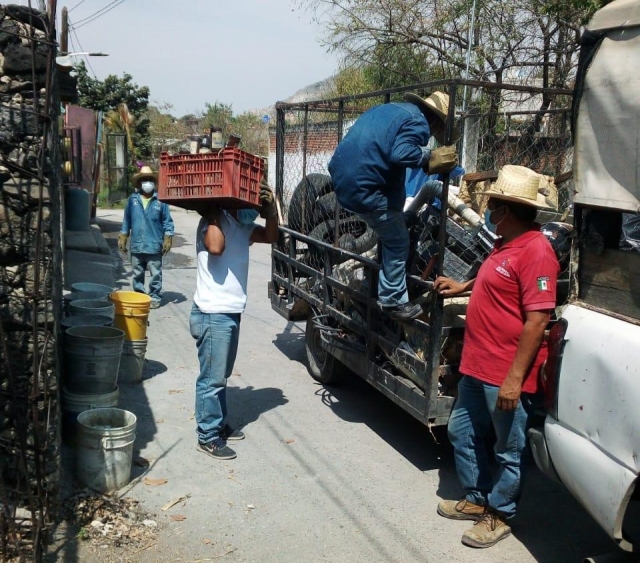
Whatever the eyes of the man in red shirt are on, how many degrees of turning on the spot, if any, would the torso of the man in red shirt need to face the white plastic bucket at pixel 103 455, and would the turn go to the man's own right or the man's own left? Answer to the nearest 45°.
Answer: approximately 45° to the man's own right

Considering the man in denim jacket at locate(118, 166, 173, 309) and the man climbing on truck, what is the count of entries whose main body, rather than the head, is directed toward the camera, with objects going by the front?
1

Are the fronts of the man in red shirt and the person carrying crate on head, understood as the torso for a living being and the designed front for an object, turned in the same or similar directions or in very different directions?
very different directions

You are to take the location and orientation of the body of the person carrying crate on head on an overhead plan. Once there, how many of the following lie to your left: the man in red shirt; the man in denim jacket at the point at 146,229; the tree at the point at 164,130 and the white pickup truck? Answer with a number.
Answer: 2

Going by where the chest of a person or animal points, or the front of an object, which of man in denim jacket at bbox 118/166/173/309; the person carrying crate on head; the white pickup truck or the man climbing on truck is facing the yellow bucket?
the man in denim jacket

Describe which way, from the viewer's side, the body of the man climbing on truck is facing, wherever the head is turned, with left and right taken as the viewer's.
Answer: facing to the right of the viewer
